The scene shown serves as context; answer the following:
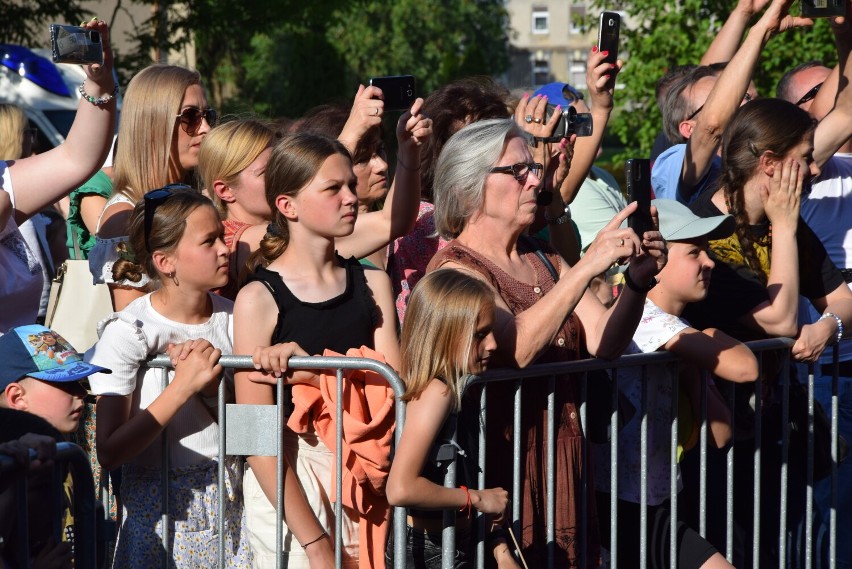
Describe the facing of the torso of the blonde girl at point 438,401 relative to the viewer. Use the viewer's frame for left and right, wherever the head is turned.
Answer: facing to the right of the viewer

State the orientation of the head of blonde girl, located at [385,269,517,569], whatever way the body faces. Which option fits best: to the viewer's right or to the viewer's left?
to the viewer's right

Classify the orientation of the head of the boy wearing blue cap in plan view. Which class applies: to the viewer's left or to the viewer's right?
to the viewer's right

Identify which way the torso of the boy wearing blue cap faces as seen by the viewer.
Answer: to the viewer's right

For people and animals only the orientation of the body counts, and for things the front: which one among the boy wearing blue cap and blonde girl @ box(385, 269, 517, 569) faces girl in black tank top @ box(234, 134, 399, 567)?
the boy wearing blue cap

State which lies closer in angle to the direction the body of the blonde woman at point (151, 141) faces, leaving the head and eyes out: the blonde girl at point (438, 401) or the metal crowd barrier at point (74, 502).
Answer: the blonde girl

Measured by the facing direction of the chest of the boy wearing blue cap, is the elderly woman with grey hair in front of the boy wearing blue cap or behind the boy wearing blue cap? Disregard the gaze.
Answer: in front
